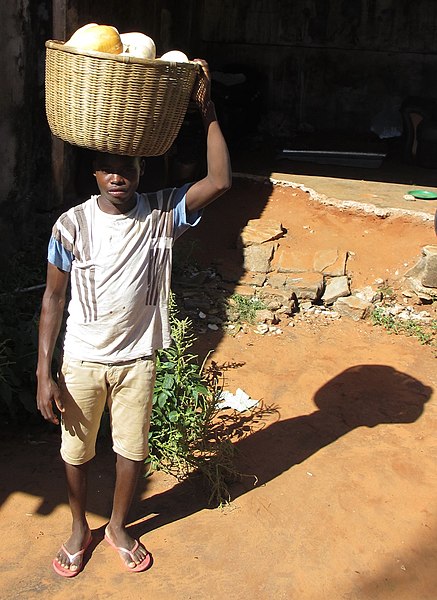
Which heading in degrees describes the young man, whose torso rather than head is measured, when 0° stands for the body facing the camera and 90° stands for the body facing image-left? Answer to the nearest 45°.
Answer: approximately 0°

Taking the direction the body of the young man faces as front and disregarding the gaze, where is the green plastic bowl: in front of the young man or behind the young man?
behind

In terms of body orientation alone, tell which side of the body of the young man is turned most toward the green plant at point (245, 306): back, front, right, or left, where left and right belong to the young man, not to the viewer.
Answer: back

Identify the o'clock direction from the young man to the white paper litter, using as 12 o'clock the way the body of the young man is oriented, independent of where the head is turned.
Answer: The white paper litter is roughly at 7 o'clock from the young man.

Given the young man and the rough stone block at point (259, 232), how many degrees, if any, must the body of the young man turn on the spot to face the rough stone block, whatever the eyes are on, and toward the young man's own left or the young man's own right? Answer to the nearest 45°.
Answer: approximately 180°

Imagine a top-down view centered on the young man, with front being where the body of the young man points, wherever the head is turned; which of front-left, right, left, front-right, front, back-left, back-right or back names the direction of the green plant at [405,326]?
back-left

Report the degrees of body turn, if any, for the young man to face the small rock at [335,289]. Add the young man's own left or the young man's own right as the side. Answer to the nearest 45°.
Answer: approximately 135° to the young man's own left

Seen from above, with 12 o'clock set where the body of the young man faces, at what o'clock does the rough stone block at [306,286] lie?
The rough stone block is roughly at 7 o'clock from the young man.

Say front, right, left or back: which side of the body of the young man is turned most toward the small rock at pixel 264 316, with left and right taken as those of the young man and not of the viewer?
back

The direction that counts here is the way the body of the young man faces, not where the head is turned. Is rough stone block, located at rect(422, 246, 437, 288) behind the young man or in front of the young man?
behind

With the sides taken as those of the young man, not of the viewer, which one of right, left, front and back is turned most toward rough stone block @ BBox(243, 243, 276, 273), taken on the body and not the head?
back
